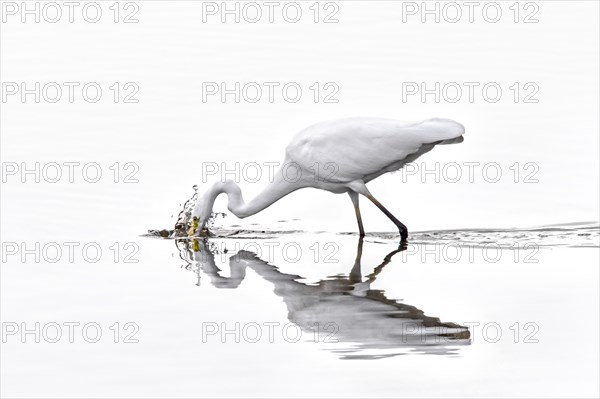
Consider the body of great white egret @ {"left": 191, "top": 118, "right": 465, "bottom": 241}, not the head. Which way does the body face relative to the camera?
to the viewer's left
